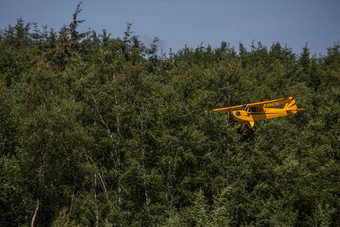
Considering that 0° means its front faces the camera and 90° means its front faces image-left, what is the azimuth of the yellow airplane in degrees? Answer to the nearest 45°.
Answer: approximately 45°
